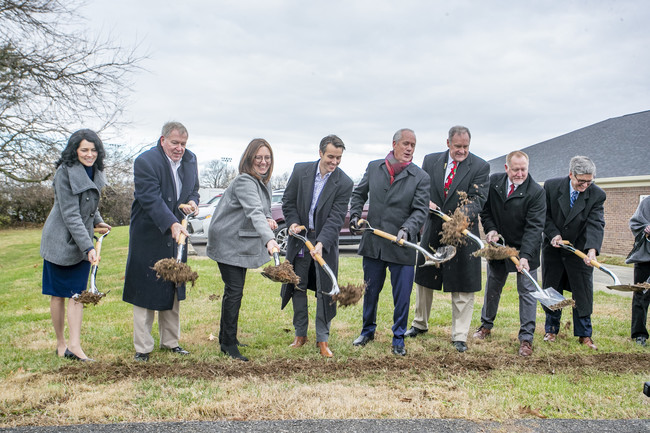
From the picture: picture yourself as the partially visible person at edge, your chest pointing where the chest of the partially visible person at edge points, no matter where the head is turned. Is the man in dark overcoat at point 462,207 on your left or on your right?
on your right

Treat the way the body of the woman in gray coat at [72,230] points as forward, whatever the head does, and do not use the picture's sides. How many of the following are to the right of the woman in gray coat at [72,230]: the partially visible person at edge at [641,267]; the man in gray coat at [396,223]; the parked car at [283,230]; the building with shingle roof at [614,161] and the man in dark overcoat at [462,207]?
0

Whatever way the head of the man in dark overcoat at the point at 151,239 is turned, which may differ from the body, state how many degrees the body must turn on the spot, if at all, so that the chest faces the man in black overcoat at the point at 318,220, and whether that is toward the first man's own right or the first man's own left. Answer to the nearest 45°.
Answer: approximately 45° to the first man's own left

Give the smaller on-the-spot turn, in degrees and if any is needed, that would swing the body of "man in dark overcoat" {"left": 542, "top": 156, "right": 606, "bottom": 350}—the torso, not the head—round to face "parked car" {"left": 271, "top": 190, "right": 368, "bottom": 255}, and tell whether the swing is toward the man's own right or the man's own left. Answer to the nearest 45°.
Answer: approximately 135° to the man's own right

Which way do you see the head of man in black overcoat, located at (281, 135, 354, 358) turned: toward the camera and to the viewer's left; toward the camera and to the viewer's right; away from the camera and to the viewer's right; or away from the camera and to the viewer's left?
toward the camera and to the viewer's right

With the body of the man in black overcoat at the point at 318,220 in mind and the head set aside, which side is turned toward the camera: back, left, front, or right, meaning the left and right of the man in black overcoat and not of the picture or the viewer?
front

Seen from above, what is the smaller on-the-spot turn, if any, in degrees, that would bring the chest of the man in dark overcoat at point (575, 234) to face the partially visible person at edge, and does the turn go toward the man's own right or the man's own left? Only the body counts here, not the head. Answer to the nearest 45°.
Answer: approximately 135° to the man's own left

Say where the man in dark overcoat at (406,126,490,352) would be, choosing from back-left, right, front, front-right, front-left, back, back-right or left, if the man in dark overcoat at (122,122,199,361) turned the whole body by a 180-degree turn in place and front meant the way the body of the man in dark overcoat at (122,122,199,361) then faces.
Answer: back-right

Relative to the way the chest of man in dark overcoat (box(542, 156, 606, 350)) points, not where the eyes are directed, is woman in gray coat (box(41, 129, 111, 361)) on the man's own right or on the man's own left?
on the man's own right

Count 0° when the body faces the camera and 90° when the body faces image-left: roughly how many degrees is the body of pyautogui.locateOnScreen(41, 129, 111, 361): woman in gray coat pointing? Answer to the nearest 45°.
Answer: approximately 315°

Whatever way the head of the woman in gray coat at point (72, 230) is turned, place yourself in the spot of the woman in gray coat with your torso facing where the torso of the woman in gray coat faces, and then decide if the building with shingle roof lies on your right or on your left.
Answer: on your left

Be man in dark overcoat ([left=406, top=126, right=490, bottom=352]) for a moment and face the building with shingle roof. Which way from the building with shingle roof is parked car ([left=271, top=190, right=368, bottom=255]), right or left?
left

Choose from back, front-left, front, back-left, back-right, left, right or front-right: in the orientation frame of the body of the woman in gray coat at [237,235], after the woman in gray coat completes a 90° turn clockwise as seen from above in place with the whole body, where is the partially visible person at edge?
back-left

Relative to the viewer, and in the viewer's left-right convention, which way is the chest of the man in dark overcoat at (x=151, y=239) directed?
facing the viewer and to the right of the viewer

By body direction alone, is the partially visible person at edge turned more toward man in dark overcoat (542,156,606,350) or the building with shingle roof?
the man in dark overcoat

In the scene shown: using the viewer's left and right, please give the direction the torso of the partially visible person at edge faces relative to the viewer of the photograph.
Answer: facing the viewer

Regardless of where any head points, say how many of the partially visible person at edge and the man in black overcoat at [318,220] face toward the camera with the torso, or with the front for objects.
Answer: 2

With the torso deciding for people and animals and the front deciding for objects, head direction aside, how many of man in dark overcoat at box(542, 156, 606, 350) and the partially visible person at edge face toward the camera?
2
